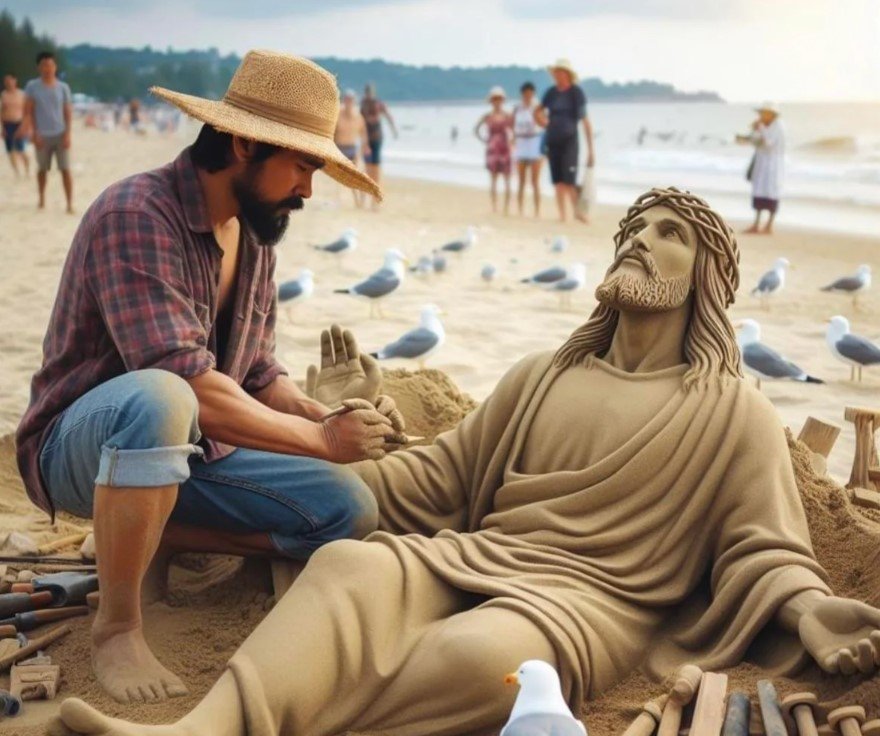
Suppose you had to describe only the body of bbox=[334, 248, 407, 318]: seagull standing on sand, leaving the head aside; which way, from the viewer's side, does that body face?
to the viewer's right

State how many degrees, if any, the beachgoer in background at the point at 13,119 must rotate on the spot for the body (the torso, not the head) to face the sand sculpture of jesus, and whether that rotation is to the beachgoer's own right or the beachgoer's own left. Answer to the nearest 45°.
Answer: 0° — they already face it

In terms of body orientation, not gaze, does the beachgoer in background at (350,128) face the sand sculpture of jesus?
yes

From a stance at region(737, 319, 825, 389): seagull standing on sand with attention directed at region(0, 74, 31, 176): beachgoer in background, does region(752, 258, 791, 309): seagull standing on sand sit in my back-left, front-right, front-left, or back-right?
front-right

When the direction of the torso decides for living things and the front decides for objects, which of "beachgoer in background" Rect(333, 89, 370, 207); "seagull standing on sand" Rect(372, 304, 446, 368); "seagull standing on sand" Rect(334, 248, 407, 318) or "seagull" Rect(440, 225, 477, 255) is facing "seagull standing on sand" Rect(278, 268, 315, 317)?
the beachgoer in background

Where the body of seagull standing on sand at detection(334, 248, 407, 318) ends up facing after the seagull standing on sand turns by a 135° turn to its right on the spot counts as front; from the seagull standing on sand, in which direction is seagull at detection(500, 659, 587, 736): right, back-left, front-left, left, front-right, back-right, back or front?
front-left

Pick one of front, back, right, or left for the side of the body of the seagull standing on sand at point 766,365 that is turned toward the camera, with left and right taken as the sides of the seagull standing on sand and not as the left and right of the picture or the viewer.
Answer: left

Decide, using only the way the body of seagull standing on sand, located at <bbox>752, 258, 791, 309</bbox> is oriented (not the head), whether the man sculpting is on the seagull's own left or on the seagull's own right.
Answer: on the seagull's own right

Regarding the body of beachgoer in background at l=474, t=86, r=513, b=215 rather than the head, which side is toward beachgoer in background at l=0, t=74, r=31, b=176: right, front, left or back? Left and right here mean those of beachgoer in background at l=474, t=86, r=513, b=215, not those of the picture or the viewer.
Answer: right

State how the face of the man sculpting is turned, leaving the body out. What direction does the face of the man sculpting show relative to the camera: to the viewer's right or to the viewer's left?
to the viewer's right

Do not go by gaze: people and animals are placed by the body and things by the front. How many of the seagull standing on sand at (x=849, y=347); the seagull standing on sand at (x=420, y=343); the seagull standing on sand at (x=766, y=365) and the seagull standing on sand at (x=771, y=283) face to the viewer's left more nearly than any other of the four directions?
2

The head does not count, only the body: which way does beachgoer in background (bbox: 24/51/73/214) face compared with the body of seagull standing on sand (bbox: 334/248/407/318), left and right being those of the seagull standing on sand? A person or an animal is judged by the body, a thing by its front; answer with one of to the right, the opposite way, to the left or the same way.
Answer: to the right

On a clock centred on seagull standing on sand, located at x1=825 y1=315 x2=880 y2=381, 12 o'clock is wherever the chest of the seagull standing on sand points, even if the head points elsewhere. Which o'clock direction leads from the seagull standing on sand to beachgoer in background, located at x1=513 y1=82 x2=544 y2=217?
The beachgoer in background is roughly at 2 o'clock from the seagull standing on sand.

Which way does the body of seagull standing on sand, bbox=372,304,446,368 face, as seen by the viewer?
to the viewer's right

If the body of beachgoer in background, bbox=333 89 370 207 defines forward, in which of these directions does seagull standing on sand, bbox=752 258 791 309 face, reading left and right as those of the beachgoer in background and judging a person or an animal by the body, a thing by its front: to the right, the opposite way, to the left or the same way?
to the left

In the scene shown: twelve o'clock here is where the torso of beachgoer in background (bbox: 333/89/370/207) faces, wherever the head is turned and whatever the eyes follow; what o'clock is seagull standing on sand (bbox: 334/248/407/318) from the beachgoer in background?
The seagull standing on sand is roughly at 12 o'clock from the beachgoer in background.

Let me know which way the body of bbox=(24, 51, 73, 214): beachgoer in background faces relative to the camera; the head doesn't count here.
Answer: toward the camera

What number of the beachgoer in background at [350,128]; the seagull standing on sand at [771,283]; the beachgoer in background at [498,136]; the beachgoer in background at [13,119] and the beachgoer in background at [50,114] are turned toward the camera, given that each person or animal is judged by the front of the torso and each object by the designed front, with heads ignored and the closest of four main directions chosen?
4

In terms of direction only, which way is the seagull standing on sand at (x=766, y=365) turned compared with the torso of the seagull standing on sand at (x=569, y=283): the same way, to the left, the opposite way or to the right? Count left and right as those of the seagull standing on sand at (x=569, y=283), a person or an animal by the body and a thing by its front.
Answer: the opposite way
